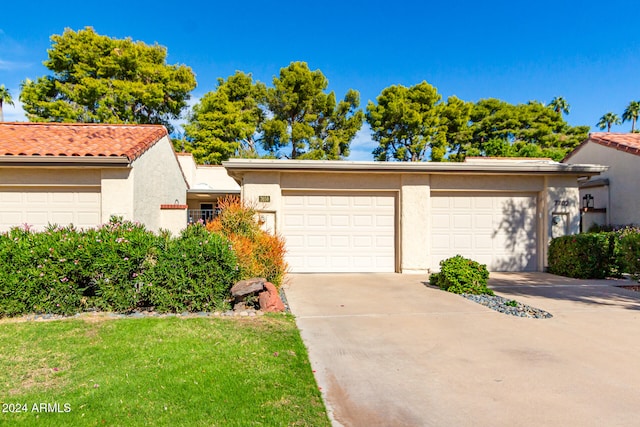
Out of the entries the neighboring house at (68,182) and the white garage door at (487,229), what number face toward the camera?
2

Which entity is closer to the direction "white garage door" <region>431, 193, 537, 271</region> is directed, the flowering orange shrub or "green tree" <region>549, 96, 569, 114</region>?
the flowering orange shrub

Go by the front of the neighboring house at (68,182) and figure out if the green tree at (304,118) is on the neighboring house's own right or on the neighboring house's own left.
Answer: on the neighboring house's own left

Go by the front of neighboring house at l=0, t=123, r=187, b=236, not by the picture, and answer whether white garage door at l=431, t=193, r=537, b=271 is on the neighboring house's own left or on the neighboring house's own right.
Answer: on the neighboring house's own left

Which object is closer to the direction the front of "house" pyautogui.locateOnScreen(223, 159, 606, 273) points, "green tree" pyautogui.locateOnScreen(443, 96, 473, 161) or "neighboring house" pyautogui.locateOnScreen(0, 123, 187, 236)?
the neighboring house

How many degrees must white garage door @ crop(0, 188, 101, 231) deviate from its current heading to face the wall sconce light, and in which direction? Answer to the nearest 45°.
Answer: approximately 90° to its left

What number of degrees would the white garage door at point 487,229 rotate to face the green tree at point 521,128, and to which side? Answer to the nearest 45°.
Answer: approximately 180°

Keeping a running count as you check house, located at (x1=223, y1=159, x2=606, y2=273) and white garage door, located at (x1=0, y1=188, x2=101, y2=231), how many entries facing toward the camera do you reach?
2

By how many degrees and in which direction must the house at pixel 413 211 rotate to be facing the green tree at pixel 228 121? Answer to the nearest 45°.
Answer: approximately 135° to its right
